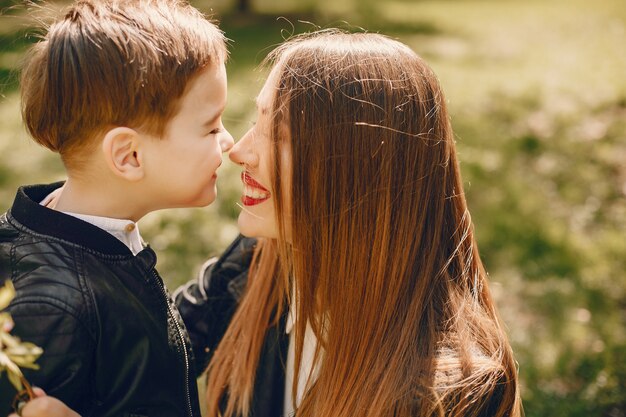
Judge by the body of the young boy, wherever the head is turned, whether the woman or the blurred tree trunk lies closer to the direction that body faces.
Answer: the woman

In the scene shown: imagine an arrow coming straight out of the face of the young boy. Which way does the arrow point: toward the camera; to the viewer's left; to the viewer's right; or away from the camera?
to the viewer's right

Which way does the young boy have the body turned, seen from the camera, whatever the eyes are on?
to the viewer's right

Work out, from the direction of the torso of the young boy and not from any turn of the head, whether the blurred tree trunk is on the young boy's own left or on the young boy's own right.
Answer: on the young boy's own left

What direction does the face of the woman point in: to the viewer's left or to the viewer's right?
to the viewer's left
